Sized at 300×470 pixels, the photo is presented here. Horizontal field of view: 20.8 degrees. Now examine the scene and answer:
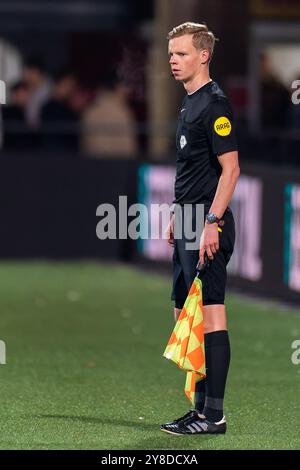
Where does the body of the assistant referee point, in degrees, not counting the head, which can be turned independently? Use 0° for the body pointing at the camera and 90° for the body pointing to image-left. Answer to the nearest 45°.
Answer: approximately 90°

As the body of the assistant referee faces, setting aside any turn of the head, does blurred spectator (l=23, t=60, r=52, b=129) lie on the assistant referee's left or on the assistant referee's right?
on the assistant referee's right

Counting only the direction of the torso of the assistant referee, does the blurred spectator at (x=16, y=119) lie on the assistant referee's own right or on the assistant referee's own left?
on the assistant referee's own right

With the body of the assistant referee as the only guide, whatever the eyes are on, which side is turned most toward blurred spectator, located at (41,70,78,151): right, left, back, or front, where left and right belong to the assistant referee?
right

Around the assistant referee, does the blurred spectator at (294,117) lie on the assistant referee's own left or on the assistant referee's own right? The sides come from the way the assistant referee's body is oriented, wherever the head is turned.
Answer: on the assistant referee's own right
